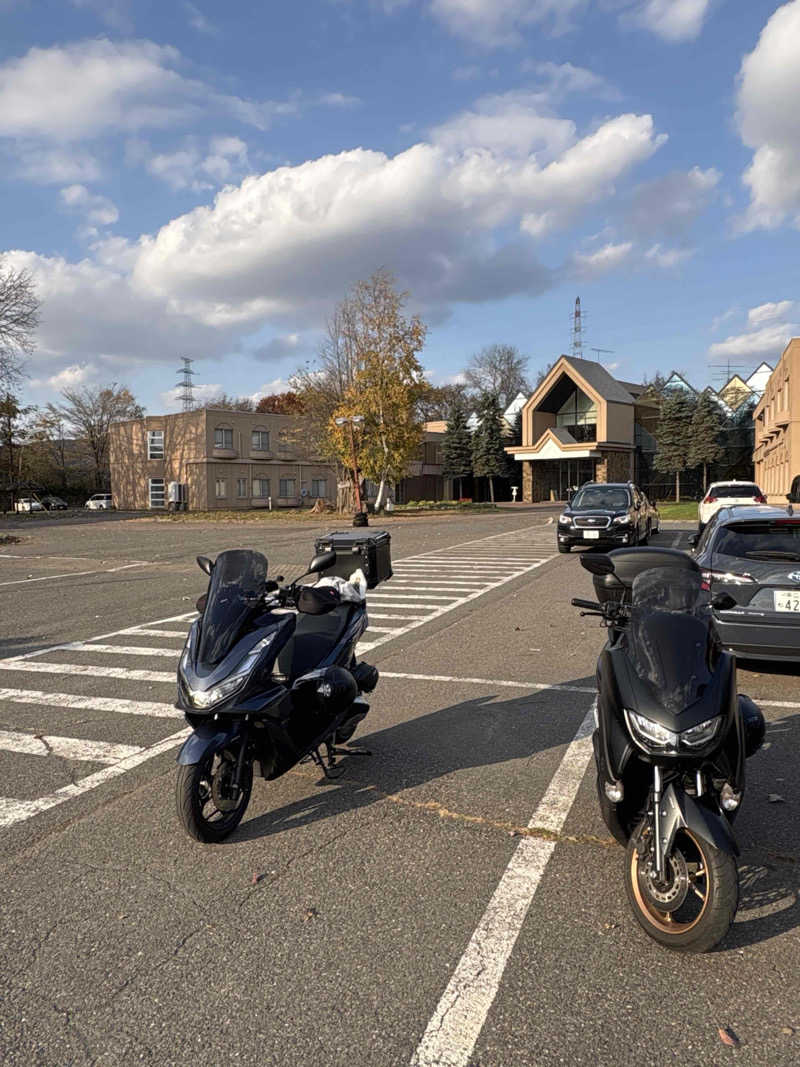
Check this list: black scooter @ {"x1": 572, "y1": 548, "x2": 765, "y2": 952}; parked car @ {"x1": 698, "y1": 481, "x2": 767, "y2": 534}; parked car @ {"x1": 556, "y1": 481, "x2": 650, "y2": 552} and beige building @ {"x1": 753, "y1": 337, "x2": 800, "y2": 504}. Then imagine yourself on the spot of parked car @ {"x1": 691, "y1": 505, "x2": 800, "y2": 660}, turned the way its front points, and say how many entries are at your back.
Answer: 1

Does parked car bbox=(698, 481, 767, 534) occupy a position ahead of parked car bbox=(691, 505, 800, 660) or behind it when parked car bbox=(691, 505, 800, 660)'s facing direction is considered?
ahead

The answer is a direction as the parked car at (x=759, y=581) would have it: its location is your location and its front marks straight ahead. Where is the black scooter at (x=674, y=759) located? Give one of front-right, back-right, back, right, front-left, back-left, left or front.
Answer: back

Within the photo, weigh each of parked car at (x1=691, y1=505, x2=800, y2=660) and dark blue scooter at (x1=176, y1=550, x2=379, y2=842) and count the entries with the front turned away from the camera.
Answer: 1

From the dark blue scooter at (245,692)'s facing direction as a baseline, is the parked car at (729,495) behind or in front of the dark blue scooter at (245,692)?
behind

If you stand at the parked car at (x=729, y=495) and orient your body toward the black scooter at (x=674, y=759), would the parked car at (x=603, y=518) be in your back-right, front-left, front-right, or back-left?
front-right

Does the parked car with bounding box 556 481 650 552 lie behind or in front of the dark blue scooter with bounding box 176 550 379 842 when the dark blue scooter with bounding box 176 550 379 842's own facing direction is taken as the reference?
behind

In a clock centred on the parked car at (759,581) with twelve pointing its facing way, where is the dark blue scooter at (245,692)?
The dark blue scooter is roughly at 7 o'clock from the parked car.

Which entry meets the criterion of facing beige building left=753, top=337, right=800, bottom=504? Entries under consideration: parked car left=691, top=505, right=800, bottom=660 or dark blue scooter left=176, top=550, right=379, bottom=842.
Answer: the parked car

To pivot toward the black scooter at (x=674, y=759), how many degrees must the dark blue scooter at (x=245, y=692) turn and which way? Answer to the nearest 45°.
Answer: approximately 90° to its left

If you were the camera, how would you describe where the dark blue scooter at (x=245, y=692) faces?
facing the viewer and to the left of the viewer

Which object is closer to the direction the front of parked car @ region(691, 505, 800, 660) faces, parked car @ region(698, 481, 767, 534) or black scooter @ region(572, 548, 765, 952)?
the parked car

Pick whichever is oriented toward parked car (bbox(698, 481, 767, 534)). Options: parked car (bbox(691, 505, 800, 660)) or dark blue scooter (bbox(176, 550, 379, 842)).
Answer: parked car (bbox(691, 505, 800, 660))

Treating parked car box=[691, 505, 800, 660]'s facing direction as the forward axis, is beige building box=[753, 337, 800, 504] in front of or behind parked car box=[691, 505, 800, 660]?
in front

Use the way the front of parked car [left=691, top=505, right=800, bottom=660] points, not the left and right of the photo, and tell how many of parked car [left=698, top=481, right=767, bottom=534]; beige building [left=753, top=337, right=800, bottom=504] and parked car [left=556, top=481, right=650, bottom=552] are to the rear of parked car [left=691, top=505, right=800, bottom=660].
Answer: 0

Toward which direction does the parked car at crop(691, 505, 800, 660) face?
away from the camera

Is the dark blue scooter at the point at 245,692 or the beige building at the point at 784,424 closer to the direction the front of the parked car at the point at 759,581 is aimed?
the beige building

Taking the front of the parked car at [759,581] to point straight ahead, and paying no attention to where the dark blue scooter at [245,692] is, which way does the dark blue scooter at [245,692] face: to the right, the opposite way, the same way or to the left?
the opposite way

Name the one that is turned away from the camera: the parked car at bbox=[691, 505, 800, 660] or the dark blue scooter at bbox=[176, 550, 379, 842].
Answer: the parked car
